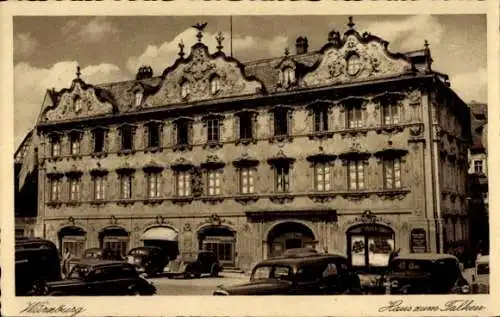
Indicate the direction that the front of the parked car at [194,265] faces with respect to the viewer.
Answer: facing the viewer and to the left of the viewer
